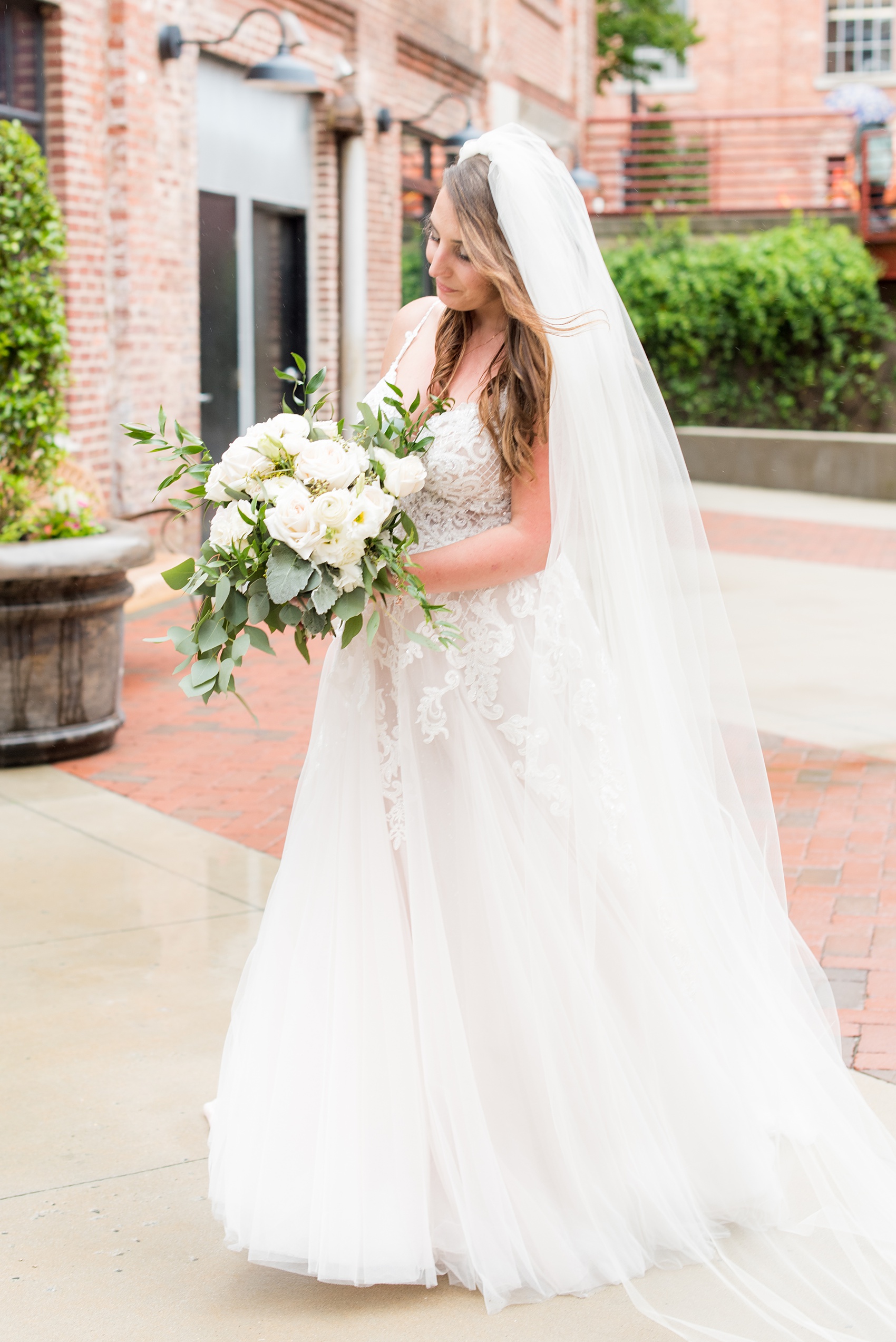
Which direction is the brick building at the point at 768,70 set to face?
toward the camera

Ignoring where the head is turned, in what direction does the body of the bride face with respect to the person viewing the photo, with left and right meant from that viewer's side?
facing the viewer and to the left of the viewer

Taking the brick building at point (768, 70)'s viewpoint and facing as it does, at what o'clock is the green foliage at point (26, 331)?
The green foliage is roughly at 12 o'clock from the brick building.

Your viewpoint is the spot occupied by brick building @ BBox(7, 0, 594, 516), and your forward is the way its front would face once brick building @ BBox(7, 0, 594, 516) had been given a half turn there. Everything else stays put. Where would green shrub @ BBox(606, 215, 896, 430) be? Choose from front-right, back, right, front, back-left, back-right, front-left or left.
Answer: right

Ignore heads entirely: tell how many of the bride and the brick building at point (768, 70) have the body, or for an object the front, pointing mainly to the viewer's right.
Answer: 0

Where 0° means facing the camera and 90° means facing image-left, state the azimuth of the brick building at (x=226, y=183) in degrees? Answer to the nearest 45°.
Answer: approximately 315°

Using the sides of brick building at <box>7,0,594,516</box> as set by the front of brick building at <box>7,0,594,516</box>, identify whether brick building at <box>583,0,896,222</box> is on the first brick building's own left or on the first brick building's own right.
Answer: on the first brick building's own left

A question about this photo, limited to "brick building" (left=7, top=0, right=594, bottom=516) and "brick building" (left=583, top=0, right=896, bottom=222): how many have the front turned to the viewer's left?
0

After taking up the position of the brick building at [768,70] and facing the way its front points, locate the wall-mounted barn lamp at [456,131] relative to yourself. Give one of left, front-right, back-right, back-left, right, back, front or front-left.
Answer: front

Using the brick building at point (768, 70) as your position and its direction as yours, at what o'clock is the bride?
The bride is roughly at 12 o'clock from the brick building.

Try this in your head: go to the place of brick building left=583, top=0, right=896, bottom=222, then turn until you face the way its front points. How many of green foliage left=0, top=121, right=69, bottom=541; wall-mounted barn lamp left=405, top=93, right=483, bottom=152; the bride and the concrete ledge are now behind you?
0

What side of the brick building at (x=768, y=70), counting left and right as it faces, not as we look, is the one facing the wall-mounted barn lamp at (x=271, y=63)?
front

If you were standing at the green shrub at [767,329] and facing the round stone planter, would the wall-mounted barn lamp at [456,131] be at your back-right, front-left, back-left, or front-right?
front-right

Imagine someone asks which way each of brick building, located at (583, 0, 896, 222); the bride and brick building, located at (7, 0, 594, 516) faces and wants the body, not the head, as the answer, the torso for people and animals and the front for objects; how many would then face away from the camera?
0

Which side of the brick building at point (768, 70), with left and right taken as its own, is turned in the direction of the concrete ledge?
front

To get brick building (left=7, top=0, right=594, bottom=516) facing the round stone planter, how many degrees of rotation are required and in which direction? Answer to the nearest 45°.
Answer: approximately 45° to its right

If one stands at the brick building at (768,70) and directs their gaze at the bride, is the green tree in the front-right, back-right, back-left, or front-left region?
front-right
